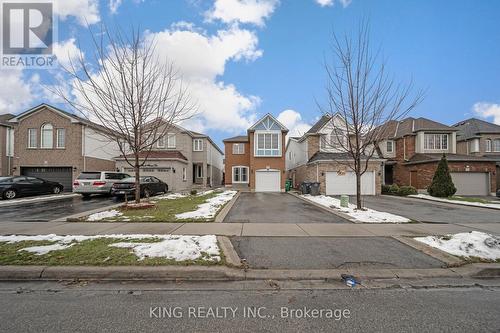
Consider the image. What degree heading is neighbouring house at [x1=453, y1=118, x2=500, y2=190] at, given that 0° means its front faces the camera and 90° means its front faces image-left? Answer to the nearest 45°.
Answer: approximately 315°

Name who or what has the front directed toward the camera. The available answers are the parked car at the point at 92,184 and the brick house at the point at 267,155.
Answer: the brick house

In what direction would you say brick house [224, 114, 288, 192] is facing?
toward the camera

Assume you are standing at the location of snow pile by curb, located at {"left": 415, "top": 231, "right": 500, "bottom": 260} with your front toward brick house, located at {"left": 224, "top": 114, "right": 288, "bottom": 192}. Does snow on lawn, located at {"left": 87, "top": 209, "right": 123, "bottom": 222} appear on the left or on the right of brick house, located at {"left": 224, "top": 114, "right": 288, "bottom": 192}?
left

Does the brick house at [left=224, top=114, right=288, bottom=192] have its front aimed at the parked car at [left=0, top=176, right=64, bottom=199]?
no

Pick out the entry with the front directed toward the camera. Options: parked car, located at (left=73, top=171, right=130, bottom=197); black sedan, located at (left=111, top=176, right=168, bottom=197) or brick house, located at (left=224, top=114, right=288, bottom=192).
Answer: the brick house

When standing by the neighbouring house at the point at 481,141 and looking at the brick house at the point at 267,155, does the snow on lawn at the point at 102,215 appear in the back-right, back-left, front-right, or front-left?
front-left

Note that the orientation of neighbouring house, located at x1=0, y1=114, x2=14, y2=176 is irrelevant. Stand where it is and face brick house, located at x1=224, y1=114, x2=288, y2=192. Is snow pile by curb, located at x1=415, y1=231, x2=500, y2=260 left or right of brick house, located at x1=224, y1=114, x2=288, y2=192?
right

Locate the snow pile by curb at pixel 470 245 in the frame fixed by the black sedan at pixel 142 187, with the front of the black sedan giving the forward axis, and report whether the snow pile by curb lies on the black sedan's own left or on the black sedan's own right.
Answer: on the black sedan's own right

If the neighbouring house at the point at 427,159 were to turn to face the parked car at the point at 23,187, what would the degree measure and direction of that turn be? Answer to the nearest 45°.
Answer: approximately 90° to its right

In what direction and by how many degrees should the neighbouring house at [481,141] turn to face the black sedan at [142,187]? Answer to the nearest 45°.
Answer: approximately 90° to its right

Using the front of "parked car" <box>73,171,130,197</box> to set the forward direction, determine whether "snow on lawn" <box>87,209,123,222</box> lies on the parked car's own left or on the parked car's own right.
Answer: on the parked car's own right

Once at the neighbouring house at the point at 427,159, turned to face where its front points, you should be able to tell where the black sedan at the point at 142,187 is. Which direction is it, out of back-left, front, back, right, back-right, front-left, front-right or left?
right

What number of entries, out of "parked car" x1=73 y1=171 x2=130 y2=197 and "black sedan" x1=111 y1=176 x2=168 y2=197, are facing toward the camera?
0

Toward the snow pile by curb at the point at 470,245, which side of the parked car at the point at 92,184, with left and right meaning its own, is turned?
right
